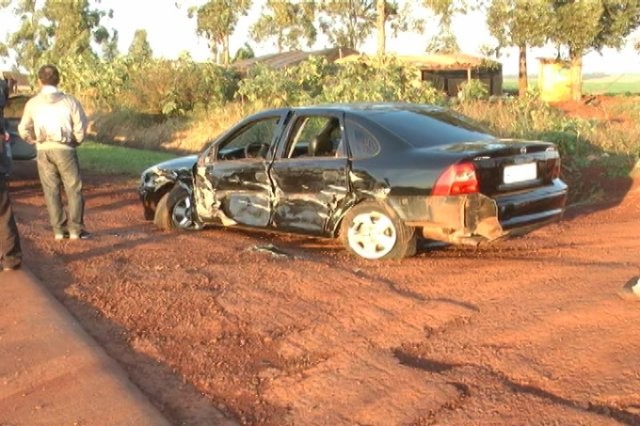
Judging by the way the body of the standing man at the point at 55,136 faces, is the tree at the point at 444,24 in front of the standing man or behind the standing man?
in front

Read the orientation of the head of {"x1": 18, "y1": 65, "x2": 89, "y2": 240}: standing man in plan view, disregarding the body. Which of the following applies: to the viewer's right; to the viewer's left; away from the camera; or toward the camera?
away from the camera

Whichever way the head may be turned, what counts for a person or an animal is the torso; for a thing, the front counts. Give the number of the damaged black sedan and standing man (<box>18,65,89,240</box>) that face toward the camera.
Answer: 0

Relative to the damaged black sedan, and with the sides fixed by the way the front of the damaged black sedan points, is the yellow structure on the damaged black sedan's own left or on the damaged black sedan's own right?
on the damaged black sedan's own right

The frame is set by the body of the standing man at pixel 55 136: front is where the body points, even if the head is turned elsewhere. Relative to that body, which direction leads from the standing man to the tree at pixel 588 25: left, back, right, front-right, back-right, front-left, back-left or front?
front-right

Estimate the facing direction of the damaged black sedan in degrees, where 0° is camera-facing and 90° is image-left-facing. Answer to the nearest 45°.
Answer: approximately 135°

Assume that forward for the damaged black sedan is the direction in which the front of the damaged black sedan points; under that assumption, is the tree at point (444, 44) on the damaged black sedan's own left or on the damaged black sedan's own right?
on the damaged black sedan's own right

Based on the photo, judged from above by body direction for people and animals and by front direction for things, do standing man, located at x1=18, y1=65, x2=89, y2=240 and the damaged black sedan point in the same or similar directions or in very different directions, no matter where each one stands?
same or similar directions

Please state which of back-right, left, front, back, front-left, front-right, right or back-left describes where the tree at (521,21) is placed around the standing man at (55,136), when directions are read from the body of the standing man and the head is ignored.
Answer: front-right

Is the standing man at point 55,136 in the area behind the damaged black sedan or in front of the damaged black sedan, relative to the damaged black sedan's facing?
in front

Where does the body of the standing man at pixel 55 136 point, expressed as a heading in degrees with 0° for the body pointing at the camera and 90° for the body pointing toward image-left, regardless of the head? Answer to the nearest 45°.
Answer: approximately 180°
